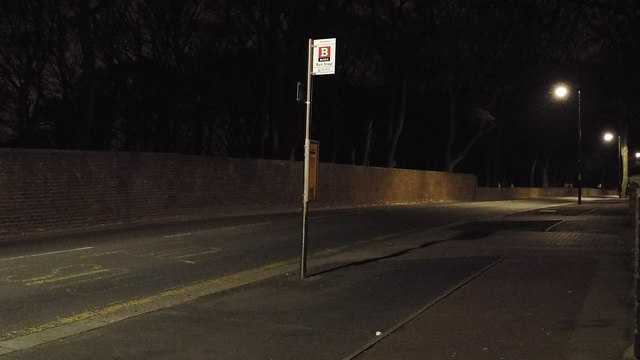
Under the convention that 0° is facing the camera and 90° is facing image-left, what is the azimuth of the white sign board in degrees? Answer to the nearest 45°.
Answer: approximately 0°
